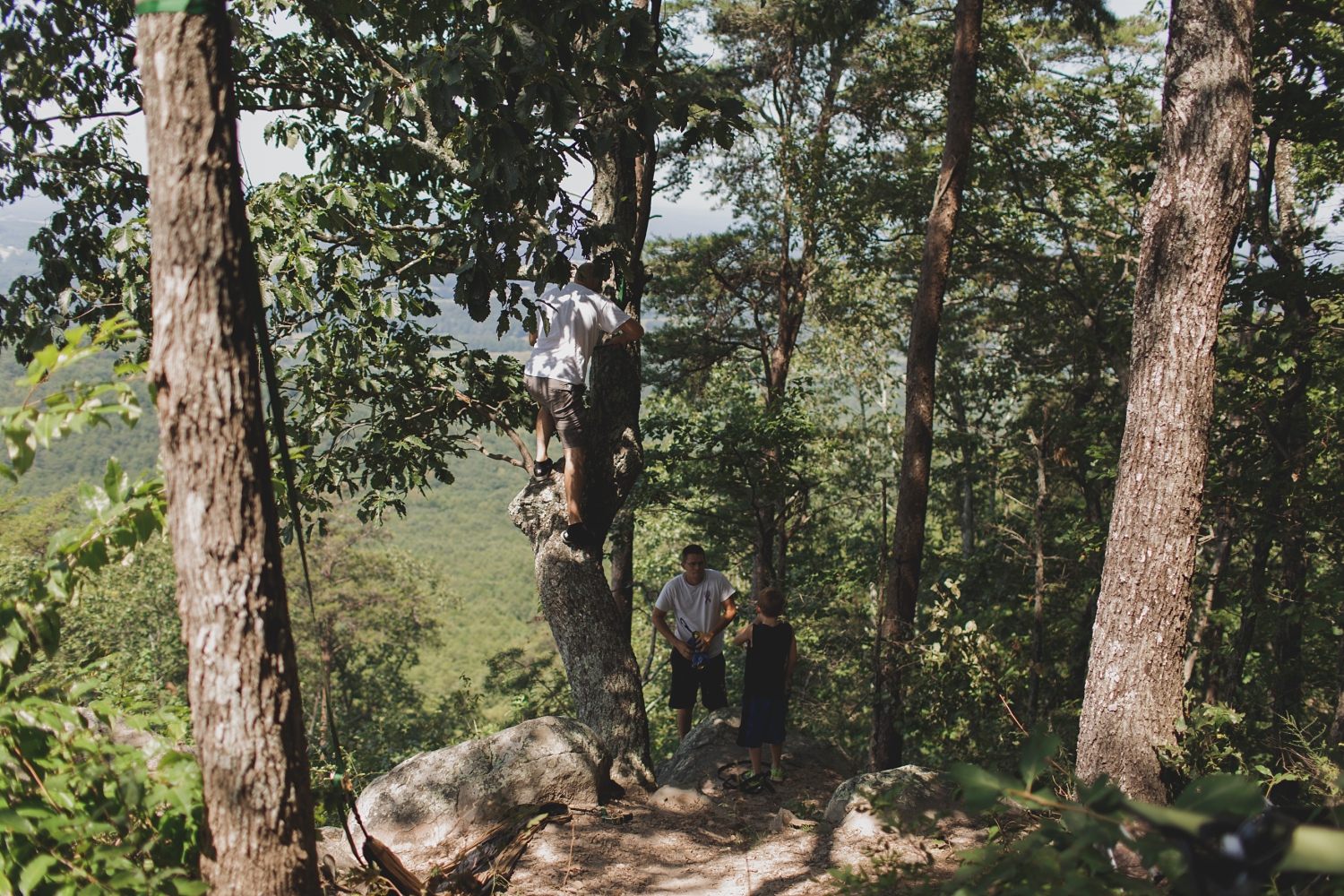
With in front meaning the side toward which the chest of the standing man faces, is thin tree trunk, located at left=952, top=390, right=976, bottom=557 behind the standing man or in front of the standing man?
behind

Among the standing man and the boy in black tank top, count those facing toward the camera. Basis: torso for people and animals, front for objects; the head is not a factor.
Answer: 1

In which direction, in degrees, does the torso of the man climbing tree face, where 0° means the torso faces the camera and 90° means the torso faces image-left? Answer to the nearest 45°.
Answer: approximately 225°

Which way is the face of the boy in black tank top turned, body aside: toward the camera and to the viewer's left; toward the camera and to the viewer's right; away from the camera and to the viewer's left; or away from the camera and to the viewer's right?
away from the camera and to the viewer's left

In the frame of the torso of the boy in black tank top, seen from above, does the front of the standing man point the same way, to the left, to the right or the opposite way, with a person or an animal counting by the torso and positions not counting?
the opposite way

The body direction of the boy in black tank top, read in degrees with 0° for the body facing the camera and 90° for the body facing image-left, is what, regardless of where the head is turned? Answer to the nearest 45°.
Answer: approximately 180°

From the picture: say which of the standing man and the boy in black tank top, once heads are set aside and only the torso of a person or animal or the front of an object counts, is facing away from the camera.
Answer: the boy in black tank top

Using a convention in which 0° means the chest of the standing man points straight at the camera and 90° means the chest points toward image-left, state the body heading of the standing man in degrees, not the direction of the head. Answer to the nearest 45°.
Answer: approximately 0°

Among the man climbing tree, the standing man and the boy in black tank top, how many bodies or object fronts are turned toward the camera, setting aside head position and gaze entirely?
1
